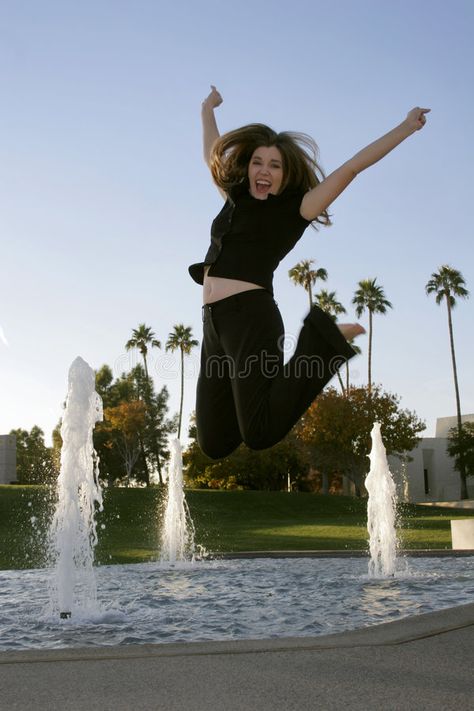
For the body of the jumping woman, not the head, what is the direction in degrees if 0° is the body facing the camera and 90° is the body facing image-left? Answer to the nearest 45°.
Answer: approximately 45°

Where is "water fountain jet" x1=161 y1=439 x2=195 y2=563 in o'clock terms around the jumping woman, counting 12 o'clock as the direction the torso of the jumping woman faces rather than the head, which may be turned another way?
The water fountain jet is roughly at 4 o'clock from the jumping woman.

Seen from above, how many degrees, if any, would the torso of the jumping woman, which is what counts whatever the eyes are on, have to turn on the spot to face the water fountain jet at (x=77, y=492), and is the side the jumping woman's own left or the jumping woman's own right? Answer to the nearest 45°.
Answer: approximately 90° to the jumping woman's own right

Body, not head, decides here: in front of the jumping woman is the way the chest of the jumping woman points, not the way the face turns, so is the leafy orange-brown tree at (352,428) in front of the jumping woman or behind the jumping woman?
behind

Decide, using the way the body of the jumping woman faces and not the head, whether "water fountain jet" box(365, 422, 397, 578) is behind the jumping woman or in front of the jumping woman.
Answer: behind
